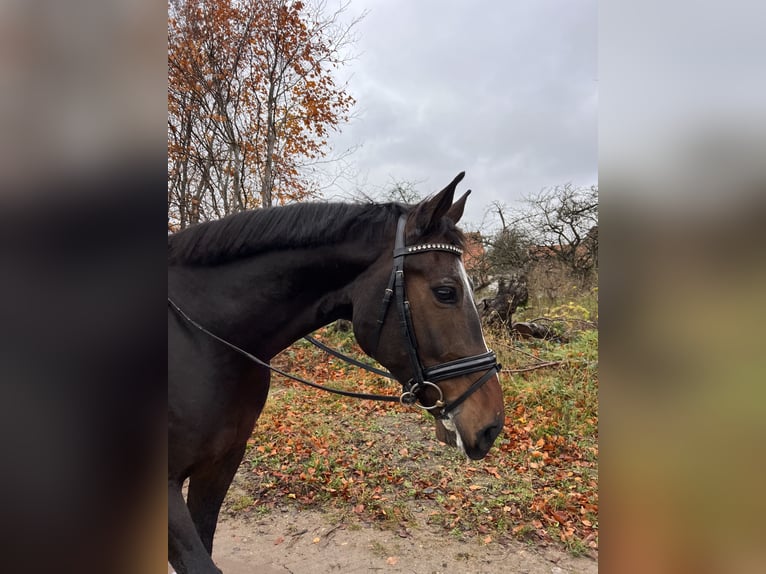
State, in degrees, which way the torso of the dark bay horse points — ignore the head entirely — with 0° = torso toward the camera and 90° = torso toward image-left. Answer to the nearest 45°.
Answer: approximately 270°
